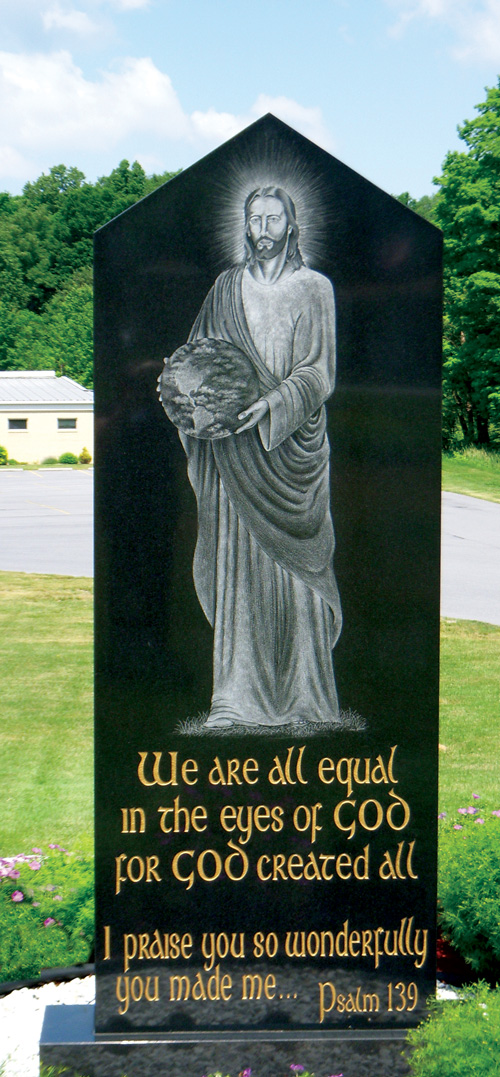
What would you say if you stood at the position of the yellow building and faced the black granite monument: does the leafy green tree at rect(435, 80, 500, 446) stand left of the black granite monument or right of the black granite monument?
left

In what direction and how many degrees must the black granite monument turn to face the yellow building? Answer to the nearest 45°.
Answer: approximately 180°

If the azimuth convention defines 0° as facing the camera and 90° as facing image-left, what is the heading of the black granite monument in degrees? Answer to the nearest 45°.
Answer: approximately 0°

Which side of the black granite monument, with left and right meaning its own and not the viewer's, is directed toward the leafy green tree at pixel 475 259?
back
